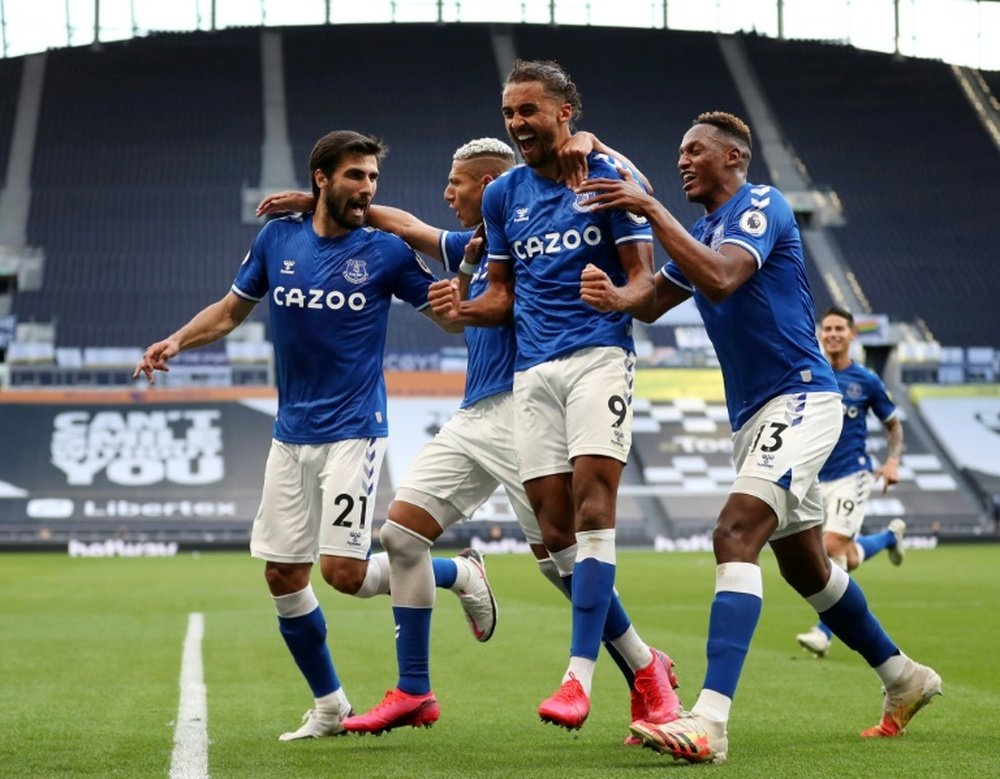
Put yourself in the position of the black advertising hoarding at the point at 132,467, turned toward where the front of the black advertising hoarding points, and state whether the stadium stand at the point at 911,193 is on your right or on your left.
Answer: on your left

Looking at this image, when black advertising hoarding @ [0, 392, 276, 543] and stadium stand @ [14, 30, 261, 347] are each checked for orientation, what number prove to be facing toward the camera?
2

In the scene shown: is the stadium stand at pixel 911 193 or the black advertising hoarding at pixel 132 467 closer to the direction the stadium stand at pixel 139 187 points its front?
the black advertising hoarding

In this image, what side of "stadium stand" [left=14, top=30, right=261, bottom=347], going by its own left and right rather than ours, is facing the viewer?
front

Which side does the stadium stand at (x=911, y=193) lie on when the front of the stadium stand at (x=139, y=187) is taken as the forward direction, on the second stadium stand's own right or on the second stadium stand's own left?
on the second stadium stand's own left

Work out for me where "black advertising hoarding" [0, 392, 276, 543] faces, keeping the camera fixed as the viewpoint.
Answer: facing the viewer

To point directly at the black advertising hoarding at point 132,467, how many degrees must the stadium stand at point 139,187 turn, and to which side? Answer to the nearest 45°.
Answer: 0° — it already faces it

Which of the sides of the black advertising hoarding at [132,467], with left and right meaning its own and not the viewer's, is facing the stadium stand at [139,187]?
back
